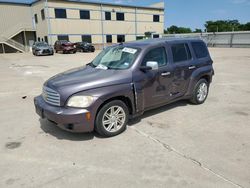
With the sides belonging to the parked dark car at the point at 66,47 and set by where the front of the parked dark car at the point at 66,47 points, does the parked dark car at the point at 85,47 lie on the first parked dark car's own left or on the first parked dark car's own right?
on the first parked dark car's own left

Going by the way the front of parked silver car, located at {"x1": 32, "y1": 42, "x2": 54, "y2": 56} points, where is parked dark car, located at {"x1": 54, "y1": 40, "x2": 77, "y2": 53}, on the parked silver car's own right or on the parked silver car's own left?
on the parked silver car's own left

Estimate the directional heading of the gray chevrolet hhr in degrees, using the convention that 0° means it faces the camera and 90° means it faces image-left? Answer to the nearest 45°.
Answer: approximately 45°

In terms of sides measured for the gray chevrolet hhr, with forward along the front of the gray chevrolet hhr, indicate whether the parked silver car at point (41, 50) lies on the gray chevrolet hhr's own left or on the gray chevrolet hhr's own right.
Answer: on the gray chevrolet hhr's own right

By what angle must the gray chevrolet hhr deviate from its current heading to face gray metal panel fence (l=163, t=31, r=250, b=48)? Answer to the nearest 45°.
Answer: approximately 180°

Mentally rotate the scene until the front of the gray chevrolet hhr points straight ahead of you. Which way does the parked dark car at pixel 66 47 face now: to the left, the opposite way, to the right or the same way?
to the left

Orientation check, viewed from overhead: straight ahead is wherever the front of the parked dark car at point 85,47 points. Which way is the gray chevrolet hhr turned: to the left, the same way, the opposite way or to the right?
to the right

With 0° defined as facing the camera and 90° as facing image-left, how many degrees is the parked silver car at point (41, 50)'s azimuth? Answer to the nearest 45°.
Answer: approximately 315°
